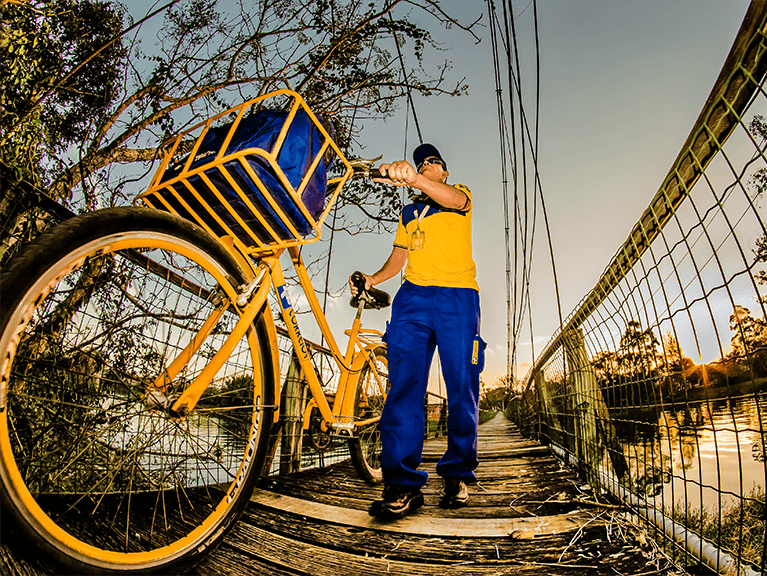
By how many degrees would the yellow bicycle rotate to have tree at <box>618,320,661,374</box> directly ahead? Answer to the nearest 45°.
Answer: approximately 135° to its left

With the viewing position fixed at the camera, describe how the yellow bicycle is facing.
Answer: facing the viewer and to the left of the viewer

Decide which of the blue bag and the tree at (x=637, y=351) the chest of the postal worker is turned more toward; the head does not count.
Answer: the blue bag

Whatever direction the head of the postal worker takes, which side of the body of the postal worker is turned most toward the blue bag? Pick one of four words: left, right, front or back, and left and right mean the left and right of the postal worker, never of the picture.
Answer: front

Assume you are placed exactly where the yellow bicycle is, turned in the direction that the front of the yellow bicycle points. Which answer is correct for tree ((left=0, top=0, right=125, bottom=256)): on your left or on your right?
on your right

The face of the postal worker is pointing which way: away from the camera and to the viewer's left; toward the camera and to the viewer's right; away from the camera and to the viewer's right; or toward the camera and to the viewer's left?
toward the camera and to the viewer's left

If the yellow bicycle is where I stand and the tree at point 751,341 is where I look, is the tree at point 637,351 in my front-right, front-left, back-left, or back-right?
front-left

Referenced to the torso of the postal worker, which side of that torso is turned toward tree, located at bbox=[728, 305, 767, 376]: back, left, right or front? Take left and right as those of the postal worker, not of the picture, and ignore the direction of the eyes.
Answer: left
